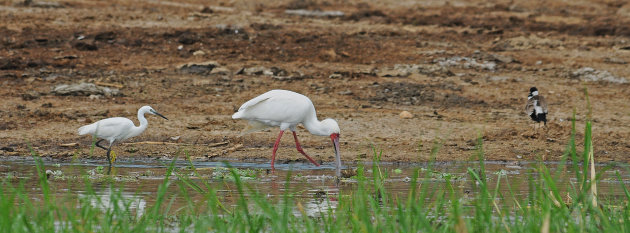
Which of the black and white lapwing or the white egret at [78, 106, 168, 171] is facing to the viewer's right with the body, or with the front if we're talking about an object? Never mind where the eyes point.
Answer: the white egret

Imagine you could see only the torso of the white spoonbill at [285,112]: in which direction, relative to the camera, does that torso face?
to the viewer's right

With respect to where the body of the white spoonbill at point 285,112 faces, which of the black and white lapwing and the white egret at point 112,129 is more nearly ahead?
the black and white lapwing

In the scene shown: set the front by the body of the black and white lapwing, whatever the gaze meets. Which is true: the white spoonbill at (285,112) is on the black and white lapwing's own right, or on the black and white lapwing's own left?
on the black and white lapwing's own left

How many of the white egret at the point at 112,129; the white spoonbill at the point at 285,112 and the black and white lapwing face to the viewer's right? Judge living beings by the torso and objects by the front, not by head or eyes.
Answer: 2

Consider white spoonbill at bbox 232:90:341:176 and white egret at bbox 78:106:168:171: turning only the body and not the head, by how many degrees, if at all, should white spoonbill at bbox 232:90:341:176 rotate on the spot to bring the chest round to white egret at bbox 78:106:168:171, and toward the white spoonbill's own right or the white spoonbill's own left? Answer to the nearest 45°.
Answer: approximately 180°

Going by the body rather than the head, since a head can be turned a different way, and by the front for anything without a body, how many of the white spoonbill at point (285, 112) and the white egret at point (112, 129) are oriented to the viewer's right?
2

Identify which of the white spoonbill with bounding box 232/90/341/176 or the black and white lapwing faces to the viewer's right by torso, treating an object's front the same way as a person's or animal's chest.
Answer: the white spoonbill

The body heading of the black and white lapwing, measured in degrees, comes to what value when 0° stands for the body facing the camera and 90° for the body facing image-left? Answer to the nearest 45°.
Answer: approximately 135°

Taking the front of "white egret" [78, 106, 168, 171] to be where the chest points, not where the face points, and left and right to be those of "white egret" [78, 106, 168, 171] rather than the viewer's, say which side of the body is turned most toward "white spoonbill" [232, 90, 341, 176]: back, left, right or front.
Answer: front

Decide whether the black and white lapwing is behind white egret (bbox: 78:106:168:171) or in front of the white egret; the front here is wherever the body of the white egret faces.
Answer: in front

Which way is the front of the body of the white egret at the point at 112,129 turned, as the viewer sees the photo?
to the viewer's right
